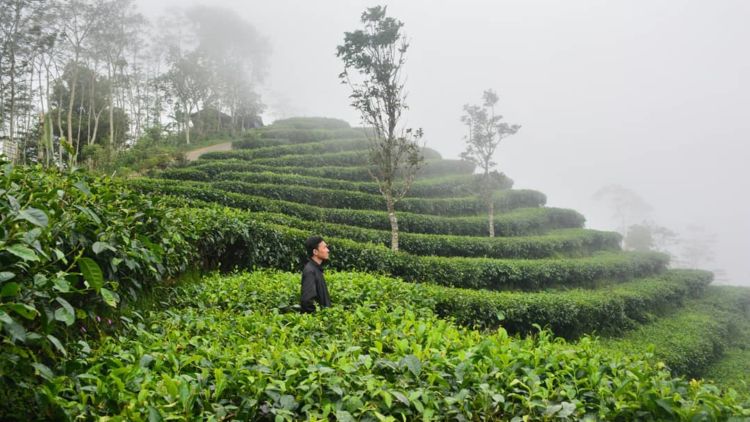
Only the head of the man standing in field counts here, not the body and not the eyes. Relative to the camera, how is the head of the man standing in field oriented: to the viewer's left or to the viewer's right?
to the viewer's right

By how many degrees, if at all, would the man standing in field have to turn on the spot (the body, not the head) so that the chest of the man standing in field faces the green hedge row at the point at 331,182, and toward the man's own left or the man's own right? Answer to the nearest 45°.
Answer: approximately 90° to the man's own left

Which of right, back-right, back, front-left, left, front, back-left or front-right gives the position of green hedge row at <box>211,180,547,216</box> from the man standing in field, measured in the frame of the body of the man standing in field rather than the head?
left

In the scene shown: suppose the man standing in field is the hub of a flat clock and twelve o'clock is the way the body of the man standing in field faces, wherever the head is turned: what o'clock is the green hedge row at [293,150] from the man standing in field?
The green hedge row is roughly at 9 o'clock from the man standing in field.

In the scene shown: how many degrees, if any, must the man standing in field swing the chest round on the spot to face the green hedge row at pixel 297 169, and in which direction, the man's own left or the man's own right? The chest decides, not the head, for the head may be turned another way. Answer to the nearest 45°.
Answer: approximately 90° to the man's own left

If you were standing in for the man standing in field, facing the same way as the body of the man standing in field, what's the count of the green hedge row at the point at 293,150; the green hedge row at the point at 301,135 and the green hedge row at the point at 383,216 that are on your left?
3

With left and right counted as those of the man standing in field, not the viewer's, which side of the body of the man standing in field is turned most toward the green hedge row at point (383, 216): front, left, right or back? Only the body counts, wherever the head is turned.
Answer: left

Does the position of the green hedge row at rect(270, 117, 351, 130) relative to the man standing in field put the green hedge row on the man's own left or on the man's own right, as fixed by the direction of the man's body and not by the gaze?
on the man's own left

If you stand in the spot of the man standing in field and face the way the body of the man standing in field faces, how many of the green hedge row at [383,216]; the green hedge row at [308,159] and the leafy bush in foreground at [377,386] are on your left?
2

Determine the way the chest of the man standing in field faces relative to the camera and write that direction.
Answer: to the viewer's right

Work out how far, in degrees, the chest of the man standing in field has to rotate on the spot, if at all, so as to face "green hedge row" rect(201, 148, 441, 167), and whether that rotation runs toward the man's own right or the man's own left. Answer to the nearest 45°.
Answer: approximately 90° to the man's own left

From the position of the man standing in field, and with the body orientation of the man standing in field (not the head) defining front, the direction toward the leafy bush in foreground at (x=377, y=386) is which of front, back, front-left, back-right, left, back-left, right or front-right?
right
